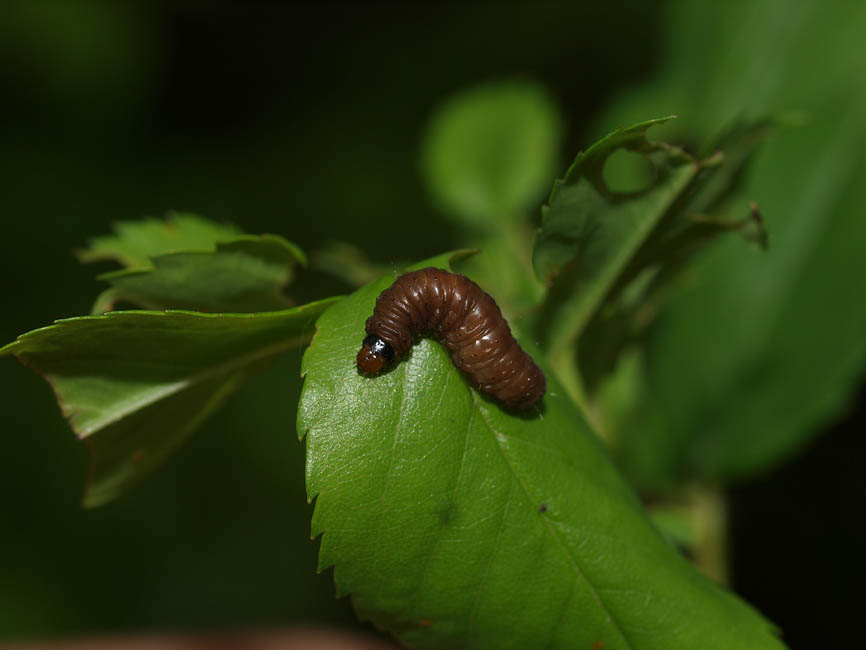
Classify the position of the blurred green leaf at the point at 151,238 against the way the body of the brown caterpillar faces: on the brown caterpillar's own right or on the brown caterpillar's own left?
on the brown caterpillar's own right

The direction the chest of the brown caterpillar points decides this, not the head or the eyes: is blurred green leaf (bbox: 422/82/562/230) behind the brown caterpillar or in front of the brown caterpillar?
behind

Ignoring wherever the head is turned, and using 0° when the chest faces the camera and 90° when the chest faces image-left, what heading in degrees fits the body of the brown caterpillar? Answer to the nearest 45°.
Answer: approximately 45°

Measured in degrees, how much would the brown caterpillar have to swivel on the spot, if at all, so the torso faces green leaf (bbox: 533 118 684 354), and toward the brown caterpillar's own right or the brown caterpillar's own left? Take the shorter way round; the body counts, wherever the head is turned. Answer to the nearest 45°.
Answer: approximately 180°

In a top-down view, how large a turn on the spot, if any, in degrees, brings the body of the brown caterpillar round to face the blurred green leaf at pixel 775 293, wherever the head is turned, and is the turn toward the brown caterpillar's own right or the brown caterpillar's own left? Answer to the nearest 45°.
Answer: approximately 180°

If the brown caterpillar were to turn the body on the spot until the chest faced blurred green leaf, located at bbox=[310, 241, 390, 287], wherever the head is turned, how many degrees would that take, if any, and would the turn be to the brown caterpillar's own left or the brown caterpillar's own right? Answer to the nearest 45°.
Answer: approximately 90° to the brown caterpillar's own right

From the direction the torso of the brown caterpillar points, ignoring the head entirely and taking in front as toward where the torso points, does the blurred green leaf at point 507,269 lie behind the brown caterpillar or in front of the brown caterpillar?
behind
